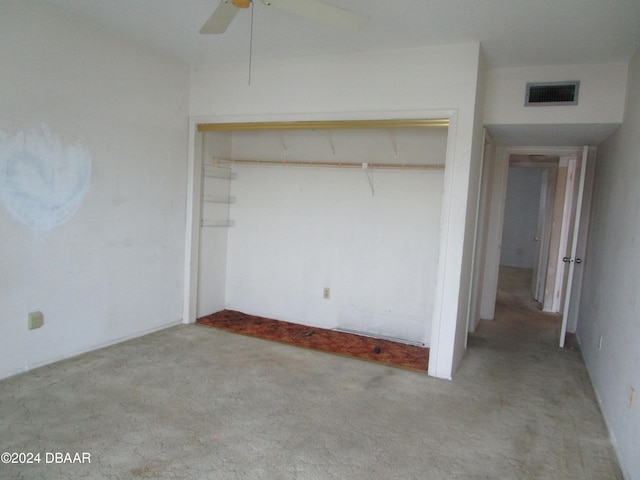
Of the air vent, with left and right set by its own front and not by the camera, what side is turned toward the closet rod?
right

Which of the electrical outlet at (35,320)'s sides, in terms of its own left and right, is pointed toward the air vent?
front

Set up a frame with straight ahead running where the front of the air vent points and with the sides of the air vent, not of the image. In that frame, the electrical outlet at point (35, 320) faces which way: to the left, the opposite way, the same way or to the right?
to the left

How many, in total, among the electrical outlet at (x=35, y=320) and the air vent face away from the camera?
0

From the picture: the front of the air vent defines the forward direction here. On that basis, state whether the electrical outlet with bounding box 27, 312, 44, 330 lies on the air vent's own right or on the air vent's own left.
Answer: on the air vent's own right

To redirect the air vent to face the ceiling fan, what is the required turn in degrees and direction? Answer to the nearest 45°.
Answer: approximately 45° to its right

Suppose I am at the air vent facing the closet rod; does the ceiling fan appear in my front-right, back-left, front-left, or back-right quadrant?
front-left

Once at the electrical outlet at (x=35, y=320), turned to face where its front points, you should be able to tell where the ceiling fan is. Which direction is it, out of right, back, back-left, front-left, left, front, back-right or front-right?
front

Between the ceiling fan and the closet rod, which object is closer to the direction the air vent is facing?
the ceiling fan

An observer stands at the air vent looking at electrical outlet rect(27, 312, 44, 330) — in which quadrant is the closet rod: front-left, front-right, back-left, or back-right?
front-right

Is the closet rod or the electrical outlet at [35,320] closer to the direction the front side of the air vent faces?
the electrical outlet

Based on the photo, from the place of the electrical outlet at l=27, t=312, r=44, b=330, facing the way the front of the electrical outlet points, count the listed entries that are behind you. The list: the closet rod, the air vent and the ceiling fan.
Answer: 0

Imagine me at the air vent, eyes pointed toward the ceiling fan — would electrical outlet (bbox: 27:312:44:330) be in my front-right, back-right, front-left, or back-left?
front-right

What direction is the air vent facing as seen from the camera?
toward the camera
